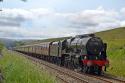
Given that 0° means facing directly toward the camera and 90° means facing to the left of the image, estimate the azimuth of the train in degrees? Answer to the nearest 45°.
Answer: approximately 315°
